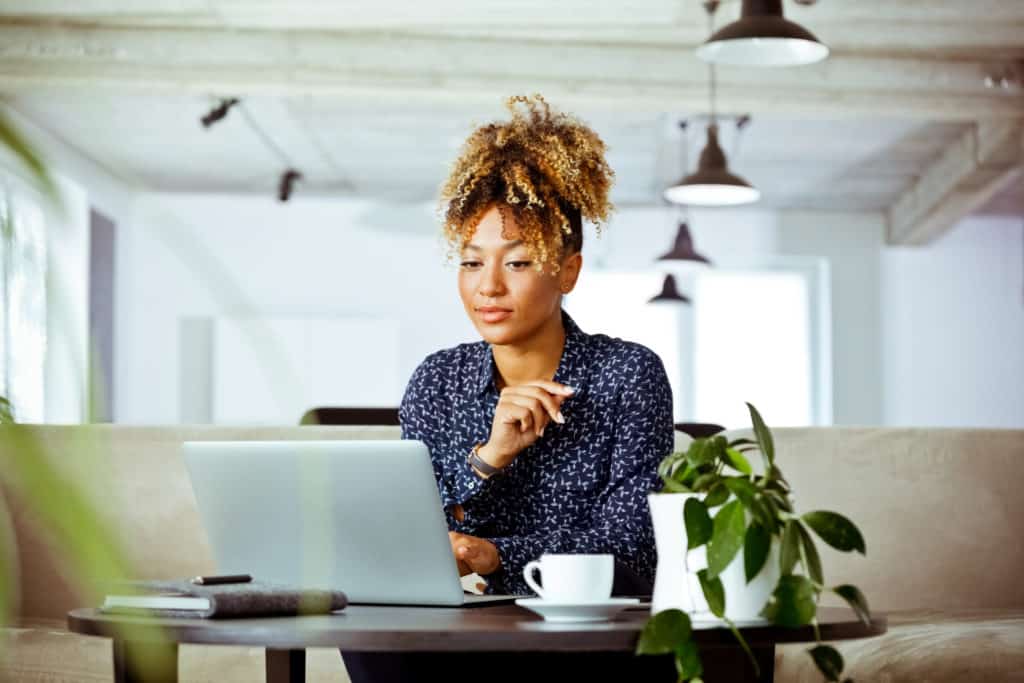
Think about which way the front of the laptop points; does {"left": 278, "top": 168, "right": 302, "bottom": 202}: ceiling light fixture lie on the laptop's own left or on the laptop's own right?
on the laptop's own left

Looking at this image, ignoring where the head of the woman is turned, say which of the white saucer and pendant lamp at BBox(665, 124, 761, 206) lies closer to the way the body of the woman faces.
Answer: the white saucer

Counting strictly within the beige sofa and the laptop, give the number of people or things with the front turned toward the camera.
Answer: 1

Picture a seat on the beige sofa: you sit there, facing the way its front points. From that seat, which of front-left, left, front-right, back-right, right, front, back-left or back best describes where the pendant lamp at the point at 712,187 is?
back

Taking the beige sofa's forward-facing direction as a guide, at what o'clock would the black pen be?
The black pen is roughly at 1 o'clock from the beige sofa.

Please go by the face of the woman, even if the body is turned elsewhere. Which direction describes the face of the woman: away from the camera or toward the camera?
toward the camera

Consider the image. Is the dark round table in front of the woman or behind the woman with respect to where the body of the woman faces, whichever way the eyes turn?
in front

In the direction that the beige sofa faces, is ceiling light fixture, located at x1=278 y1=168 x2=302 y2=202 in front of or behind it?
behind

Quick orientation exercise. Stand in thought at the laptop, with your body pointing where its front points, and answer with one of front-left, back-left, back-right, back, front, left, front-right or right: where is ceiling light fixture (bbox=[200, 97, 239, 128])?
front-left

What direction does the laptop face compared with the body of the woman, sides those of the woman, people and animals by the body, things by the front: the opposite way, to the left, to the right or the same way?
the opposite way

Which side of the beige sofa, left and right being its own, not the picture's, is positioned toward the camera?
front

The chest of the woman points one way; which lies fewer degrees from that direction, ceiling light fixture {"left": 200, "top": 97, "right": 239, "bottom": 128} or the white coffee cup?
the white coffee cup

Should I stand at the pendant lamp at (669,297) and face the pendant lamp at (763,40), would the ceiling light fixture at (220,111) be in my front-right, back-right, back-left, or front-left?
front-right

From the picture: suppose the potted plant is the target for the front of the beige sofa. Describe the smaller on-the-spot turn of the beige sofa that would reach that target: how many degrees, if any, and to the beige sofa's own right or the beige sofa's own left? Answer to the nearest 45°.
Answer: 0° — it already faces it
